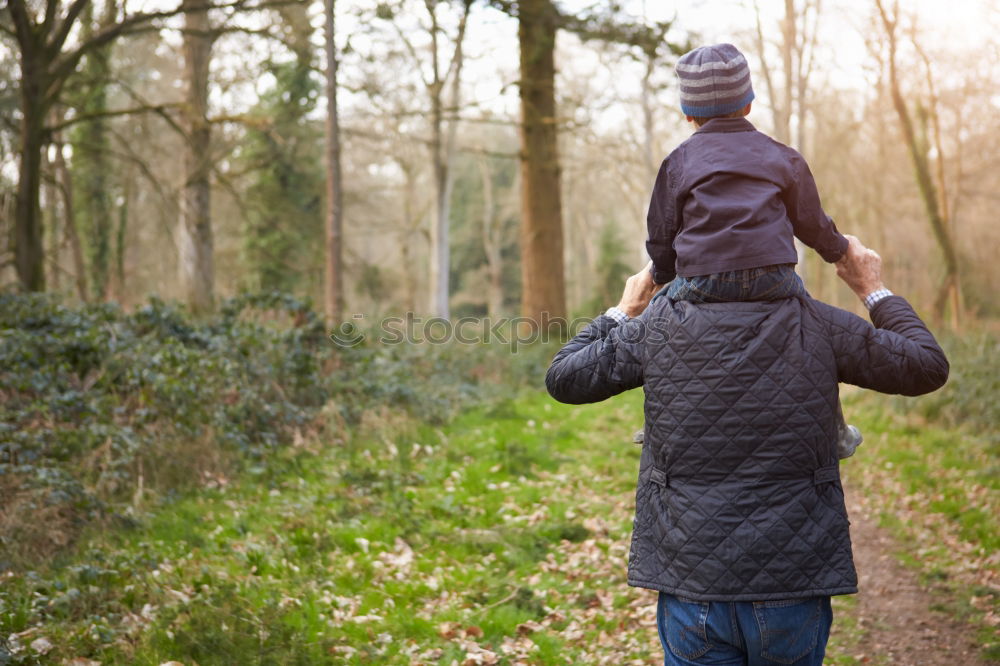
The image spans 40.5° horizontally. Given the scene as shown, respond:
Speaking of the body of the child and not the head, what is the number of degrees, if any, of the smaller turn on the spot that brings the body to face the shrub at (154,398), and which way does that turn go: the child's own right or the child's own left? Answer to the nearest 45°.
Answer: approximately 45° to the child's own left

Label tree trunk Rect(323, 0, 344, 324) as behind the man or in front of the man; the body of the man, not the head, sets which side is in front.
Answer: in front

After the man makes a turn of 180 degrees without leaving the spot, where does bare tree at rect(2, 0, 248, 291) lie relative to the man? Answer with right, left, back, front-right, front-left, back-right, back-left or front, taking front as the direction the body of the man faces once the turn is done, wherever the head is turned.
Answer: back-right

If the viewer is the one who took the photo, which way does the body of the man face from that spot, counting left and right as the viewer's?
facing away from the viewer

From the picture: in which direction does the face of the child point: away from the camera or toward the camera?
away from the camera

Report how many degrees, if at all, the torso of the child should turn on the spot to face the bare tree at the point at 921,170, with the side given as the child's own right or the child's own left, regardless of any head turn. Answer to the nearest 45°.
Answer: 0° — they already face it

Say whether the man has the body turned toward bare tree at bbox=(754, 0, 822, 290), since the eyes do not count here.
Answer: yes

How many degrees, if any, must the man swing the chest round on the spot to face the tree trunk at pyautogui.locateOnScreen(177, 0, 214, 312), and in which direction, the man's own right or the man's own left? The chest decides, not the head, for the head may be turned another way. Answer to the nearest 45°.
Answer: approximately 45° to the man's own left

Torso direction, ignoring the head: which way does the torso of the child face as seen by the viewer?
away from the camera

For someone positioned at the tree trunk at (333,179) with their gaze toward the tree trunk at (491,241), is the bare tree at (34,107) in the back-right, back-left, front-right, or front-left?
back-left
